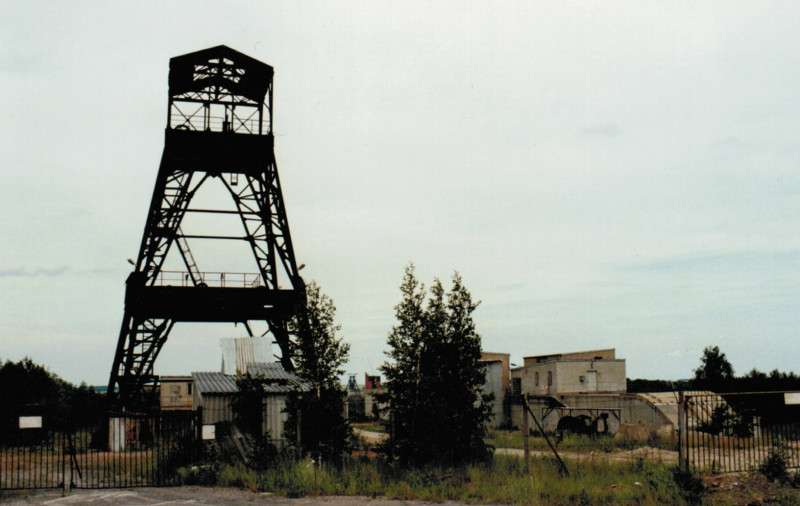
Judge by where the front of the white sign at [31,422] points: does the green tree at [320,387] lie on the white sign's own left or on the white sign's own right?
on the white sign's own left

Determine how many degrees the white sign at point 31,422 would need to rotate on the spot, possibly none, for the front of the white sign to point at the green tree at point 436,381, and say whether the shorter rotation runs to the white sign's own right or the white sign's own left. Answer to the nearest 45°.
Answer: approximately 90° to the white sign's own left

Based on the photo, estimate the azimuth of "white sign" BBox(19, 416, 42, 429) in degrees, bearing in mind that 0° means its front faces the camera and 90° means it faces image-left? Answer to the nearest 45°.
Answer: approximately 0°

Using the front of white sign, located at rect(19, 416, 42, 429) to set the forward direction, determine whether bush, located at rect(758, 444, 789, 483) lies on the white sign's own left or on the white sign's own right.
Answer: on the white sign's own left
